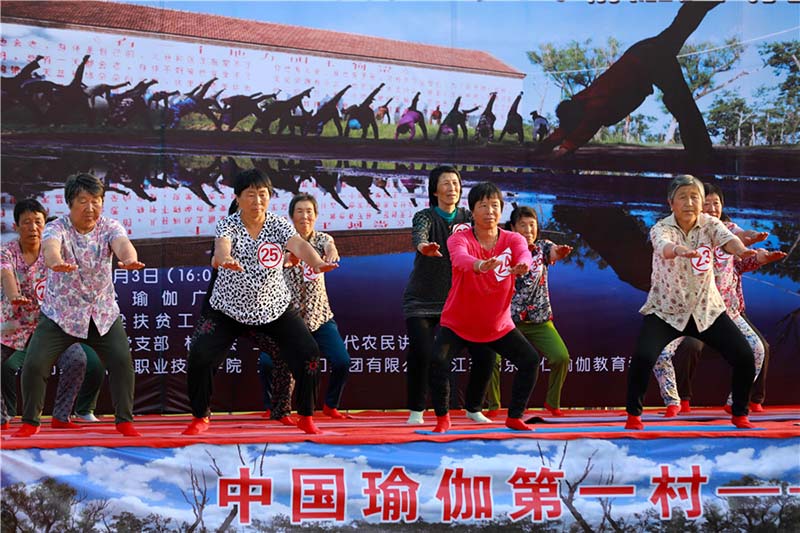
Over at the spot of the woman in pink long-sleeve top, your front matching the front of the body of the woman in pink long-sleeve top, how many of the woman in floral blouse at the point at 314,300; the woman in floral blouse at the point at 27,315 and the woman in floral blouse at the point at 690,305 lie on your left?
1

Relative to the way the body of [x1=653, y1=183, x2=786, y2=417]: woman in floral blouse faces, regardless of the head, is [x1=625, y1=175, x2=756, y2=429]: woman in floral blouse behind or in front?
in front

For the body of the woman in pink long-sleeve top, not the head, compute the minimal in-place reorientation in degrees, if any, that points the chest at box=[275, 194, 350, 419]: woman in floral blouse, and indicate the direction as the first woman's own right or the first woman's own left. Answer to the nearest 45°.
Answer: approximately 135° to the first woman's own right

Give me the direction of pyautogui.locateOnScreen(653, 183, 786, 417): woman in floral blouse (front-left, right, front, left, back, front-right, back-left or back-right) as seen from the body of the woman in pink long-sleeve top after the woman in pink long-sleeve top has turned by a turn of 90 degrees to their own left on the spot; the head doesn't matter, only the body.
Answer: front-left

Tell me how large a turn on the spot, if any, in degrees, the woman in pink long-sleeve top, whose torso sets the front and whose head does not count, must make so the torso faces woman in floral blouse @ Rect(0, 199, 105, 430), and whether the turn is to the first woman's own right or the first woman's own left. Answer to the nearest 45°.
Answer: approximately 90° to the first woman's own right

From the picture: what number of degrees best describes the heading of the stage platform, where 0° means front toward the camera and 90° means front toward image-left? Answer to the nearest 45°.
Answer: approximately 0°
